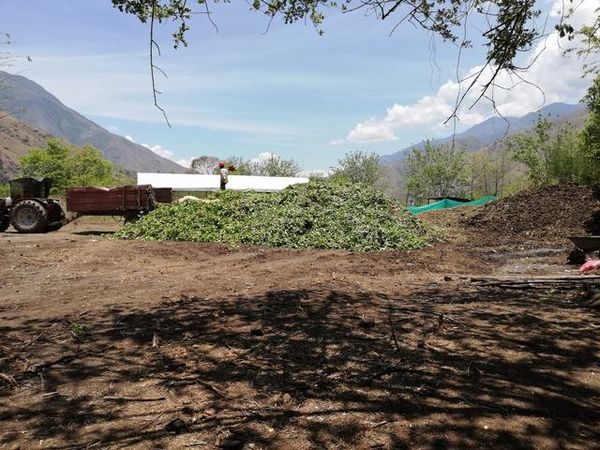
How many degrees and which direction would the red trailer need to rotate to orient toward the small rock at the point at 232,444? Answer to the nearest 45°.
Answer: approximately 90° to its left

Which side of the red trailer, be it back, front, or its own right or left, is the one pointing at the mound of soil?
back

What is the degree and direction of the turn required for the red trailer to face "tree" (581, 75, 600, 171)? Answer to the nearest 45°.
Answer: approximately 180°

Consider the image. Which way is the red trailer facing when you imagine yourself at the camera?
facing to the left of the viewer

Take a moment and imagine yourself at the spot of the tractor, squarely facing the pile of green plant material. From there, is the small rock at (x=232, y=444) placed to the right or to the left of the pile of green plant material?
right

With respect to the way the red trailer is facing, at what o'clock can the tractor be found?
The tractor is roughly at 1 o'clock from the red trailer.

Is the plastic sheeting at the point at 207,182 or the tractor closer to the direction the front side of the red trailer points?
the tractor

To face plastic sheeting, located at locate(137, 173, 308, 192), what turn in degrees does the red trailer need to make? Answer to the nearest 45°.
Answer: approximately 90° to its right
